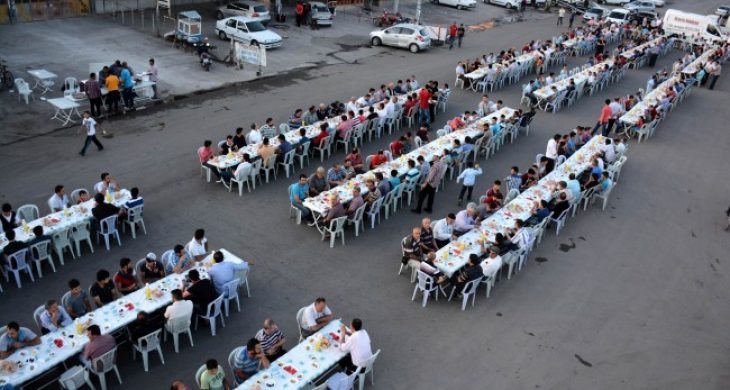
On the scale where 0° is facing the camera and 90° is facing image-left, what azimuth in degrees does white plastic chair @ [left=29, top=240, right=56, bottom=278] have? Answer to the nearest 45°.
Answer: approximately 135°

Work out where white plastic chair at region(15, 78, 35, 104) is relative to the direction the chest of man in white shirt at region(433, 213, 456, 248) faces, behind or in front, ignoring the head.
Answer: behind

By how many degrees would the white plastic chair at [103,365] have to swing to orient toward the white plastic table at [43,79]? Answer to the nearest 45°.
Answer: approximately 45° to its right

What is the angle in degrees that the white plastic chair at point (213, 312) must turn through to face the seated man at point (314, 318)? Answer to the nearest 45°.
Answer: approximately 180°

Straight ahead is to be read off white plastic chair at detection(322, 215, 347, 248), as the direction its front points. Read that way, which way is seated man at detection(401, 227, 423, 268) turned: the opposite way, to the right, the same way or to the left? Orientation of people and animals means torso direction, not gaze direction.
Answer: the opposite way

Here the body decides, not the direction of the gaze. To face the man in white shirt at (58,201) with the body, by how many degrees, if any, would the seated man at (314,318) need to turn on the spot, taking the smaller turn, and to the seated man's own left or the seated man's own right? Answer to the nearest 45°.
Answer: approximately 180°

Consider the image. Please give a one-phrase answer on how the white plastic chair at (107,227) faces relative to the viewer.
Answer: facing away from the viewer and to the left of the viewer

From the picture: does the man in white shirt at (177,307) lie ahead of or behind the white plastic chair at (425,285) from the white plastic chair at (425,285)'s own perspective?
behind

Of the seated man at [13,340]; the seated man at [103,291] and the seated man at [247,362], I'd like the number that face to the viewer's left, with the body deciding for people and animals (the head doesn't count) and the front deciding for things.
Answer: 0

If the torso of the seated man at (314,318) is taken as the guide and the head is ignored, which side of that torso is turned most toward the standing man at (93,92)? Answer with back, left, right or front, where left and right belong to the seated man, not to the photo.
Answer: back

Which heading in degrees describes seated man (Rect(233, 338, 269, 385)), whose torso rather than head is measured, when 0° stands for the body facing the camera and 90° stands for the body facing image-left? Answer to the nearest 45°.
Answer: approximately 315°

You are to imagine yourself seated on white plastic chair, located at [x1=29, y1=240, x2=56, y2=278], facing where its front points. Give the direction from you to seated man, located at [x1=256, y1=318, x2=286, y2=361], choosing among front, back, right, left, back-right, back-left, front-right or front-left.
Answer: back

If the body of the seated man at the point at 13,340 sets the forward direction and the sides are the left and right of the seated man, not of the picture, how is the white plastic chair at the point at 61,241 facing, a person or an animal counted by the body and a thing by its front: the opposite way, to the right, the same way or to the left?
the opposite way

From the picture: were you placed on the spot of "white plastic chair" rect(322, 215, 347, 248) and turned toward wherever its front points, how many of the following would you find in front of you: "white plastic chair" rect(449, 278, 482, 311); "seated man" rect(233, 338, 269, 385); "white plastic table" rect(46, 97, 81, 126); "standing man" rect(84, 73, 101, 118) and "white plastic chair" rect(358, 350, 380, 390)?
2

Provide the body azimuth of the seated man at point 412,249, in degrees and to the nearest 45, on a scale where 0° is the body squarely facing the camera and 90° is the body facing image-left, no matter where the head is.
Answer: approximately 315°

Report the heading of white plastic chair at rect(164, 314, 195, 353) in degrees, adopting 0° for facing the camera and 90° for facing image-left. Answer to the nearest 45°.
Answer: approximately 135°
